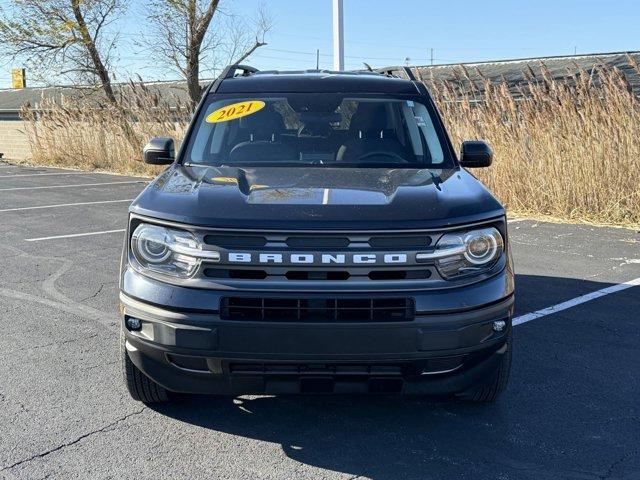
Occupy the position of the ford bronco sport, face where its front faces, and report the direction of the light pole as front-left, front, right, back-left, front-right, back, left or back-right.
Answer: back

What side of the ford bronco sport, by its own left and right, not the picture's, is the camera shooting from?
front
